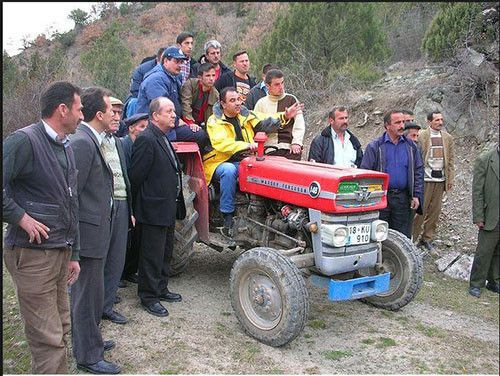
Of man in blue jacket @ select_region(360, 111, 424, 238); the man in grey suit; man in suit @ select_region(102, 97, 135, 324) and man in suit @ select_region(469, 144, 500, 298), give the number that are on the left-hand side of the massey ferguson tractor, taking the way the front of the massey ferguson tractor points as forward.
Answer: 2

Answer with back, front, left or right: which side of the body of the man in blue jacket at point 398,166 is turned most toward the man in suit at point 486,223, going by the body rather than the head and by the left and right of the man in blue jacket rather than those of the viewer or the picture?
left

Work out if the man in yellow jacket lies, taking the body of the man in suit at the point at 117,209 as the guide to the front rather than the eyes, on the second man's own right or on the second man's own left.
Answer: on the second man's own left

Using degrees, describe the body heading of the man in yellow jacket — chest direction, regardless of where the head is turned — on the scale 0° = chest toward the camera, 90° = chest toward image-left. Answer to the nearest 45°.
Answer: approximately 315°

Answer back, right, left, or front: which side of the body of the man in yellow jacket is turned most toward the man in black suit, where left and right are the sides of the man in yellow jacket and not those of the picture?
right

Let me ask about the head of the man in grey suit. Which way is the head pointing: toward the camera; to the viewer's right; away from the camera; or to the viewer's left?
to the viewer's right

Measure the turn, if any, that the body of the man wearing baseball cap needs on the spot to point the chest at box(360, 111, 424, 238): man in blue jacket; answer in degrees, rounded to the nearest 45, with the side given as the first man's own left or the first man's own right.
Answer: approximately 45° to the first man's own left

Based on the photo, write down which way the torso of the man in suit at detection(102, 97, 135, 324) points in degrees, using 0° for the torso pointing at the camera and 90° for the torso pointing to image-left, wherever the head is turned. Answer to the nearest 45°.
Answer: approximately 315°

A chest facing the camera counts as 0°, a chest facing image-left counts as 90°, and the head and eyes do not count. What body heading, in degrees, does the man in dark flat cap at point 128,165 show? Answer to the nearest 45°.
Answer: approximately 315°

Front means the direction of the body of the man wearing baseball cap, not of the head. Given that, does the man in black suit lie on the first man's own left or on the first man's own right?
on the first man's own right

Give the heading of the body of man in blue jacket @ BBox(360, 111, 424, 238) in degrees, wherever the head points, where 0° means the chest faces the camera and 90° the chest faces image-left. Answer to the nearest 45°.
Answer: approximately 0°

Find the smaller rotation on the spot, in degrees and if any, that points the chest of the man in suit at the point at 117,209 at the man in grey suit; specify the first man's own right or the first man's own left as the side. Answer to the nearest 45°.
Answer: approximately 45° to the first man's own right

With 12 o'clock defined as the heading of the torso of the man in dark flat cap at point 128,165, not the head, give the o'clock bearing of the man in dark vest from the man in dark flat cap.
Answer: The man in dark vest is roughly at 2 o'clock from the man in dark flat cap.
